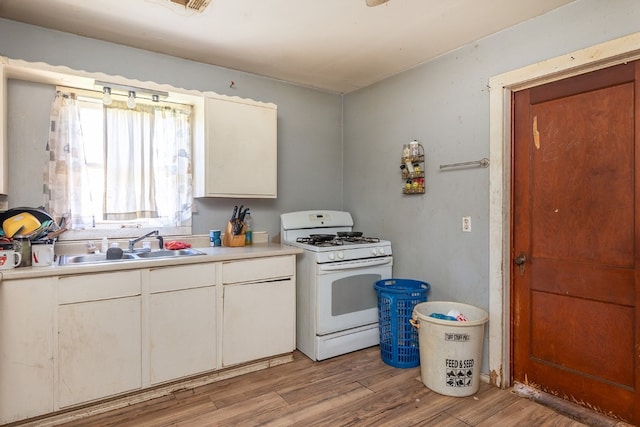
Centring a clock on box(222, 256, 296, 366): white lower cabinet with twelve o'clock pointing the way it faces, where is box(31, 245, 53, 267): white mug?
The white mug is roughly at 4 o'clock from the white lower cabinet.

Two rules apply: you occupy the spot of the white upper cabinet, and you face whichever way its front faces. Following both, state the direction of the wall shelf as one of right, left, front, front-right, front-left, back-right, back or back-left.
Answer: front-left

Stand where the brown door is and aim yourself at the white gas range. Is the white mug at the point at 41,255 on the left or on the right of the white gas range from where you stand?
left

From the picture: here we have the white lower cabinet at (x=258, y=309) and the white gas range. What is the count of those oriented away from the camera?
0

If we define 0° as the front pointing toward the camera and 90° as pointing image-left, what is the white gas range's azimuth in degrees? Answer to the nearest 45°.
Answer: approximately 315°

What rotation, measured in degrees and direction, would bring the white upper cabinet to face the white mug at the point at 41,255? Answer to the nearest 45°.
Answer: approximately 90° to its right

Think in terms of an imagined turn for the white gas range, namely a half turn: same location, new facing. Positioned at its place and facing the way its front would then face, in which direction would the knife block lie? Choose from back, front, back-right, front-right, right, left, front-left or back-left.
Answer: front-left

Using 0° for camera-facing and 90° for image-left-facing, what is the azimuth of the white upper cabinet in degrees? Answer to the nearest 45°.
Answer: approximately 315°

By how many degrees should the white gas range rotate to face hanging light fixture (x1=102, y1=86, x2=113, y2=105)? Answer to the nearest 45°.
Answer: approximately 135° to its right

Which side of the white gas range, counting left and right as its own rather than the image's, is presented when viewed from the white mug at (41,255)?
right

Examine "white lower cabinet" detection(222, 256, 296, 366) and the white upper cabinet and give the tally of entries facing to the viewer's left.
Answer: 0

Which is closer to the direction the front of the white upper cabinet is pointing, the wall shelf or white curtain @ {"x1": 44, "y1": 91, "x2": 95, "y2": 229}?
the wall shelf
